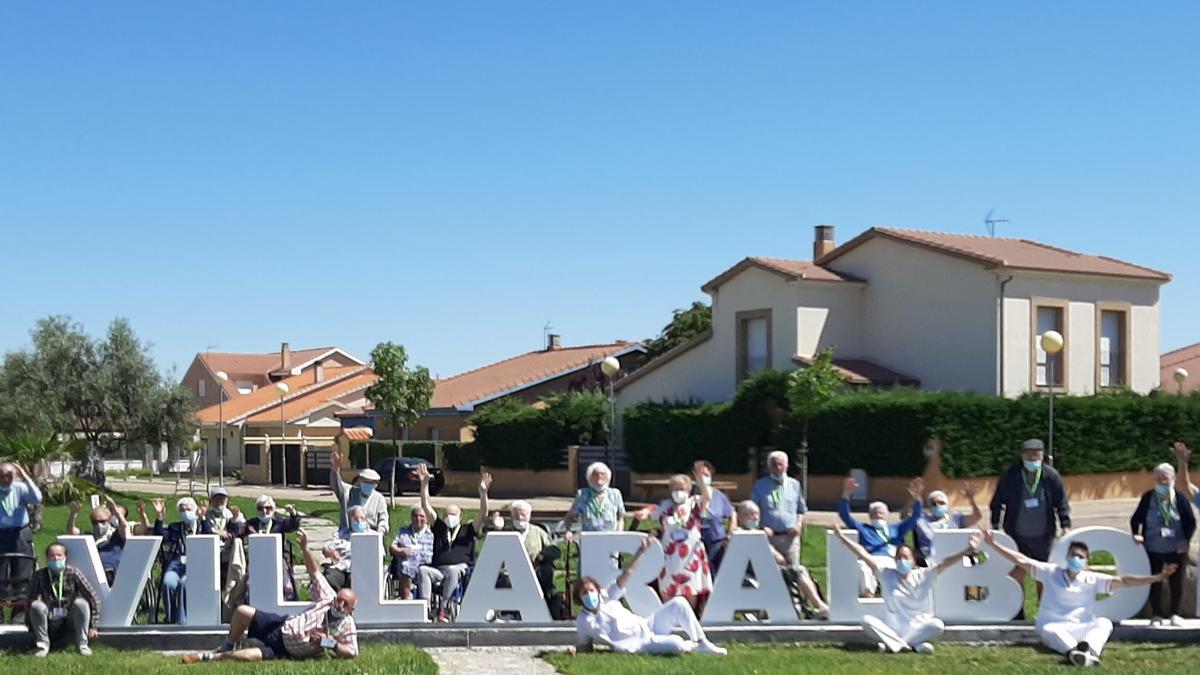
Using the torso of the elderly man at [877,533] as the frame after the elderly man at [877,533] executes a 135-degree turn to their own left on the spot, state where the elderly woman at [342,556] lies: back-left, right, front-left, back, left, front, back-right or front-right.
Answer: back-left

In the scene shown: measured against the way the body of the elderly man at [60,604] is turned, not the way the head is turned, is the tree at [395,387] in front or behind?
behind

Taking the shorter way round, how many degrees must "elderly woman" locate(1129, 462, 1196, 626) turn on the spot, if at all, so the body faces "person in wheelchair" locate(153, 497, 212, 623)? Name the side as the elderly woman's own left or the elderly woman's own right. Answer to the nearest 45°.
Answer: approximately 90° to the elderly woman's own right

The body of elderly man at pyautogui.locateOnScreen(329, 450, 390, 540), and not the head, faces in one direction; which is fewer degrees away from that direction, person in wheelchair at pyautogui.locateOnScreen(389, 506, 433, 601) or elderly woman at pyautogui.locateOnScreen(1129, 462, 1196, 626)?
the person in wheelchair

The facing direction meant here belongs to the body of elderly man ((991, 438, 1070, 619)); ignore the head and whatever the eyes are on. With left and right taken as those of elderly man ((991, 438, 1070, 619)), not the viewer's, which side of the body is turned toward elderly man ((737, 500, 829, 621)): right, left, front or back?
right

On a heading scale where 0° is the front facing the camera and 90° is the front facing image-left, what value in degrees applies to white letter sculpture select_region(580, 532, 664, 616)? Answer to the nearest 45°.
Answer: approximately 0°

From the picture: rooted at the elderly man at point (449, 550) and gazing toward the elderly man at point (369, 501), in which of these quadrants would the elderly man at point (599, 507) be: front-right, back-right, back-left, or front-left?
back-right
